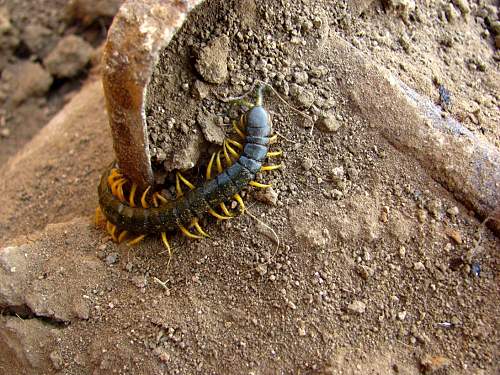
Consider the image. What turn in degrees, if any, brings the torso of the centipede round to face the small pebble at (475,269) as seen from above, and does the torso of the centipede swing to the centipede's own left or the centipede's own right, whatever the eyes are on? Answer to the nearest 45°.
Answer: approximately 45° to the centipede's own right

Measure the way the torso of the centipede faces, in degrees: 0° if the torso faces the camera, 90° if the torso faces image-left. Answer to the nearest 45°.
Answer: approximately 225°

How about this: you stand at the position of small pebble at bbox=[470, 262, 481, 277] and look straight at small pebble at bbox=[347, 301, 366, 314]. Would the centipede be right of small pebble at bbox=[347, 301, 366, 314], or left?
right

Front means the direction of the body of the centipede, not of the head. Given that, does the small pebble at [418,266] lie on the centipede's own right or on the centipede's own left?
on the centipede's own right
